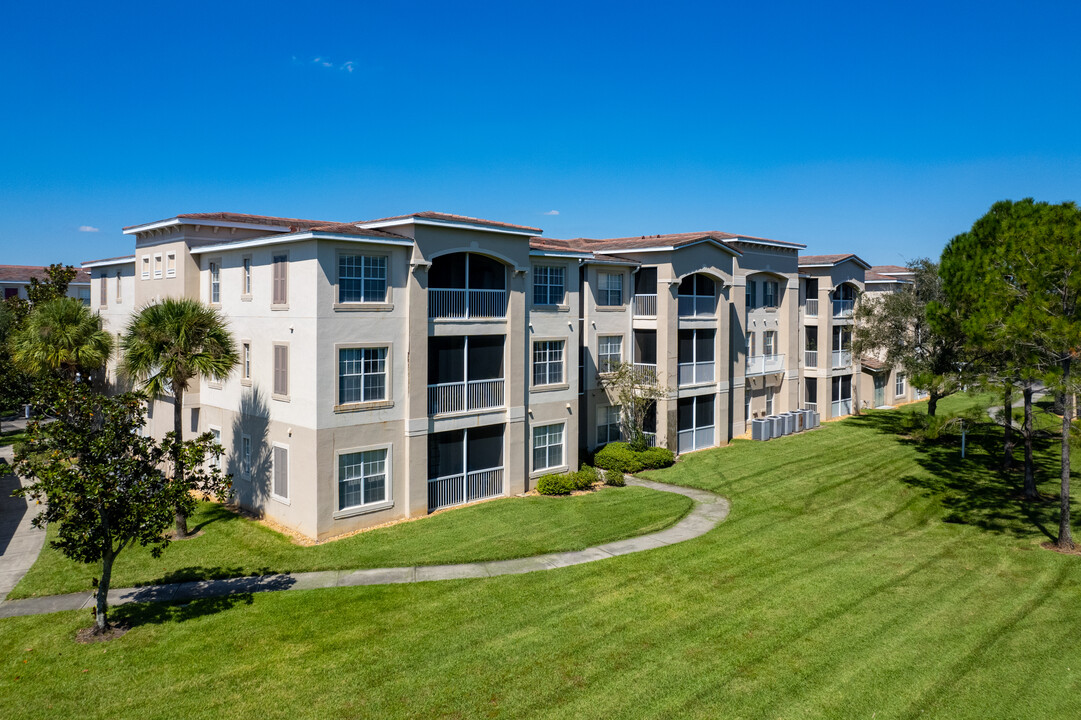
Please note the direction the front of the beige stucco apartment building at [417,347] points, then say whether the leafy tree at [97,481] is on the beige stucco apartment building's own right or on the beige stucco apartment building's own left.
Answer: on the beige stucco apartment building's own right

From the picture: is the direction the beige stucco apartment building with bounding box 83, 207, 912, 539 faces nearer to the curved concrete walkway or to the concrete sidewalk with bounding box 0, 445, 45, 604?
the curved concrete walkway

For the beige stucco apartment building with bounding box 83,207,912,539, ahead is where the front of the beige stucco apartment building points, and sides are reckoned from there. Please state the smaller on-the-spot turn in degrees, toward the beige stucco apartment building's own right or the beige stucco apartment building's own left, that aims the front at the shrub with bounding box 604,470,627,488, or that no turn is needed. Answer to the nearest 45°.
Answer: approximately 45° to the beige stucco apartment building's own left

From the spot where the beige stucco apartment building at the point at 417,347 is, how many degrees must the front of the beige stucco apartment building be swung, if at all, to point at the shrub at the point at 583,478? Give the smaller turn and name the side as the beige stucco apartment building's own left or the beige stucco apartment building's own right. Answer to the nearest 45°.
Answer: approximately 45° to the beige stucco apartment building's own left

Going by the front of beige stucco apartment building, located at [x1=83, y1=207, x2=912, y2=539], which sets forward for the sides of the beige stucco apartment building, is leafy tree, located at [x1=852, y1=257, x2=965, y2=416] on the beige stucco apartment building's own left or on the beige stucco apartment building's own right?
on the beige stucco apartment building's own left

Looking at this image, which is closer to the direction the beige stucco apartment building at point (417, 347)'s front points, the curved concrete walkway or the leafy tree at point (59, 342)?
the curved concrete walkway
